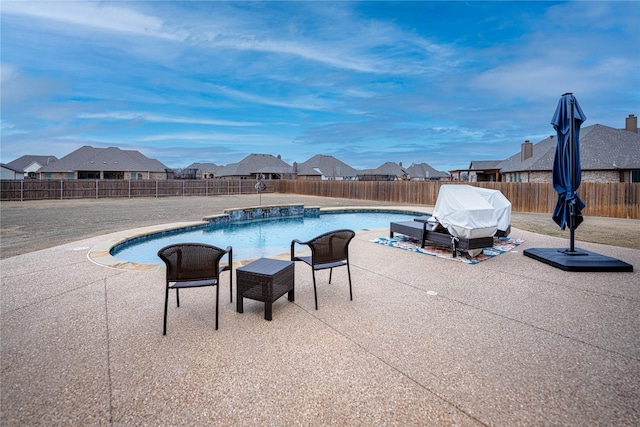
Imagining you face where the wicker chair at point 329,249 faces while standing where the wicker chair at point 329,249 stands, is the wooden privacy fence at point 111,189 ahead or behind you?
ahead

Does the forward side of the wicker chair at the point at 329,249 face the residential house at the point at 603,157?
no

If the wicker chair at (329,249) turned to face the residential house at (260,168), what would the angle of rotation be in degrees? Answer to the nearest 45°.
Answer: approximately 45° to its right

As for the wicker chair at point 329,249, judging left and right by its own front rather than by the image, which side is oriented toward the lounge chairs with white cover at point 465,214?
right

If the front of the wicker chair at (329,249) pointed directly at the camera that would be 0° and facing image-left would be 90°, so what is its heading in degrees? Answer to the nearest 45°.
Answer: approximately 135°

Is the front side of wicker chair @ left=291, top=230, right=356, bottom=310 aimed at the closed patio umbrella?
no

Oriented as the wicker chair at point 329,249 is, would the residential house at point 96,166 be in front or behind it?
in front

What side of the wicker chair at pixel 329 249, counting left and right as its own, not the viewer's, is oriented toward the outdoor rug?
right

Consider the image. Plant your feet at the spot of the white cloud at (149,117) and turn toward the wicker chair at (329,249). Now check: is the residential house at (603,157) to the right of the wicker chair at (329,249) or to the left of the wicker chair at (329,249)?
left

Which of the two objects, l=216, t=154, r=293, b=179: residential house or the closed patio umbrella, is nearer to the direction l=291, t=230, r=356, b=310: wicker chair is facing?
the residential house

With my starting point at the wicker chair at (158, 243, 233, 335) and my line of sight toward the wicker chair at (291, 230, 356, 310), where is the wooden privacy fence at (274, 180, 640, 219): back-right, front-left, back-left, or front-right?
front-left

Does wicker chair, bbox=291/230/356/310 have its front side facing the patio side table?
no
